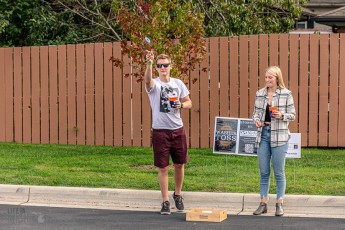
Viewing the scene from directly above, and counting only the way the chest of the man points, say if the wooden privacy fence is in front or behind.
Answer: behind

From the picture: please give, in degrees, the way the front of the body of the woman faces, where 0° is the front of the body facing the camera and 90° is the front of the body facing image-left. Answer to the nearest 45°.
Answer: approximately 45°

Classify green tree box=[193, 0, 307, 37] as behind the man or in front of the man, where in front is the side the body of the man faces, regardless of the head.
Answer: behind

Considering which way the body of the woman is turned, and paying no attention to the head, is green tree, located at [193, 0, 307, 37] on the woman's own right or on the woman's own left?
on the woman's own right

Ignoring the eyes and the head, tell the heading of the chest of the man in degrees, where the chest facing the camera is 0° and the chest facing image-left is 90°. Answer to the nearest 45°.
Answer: approximately 0°
